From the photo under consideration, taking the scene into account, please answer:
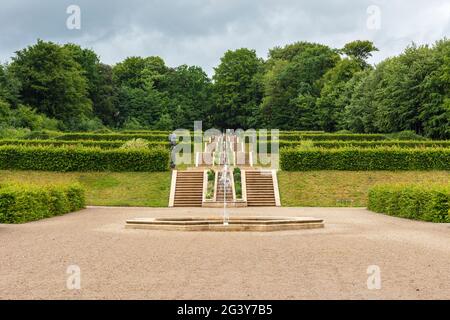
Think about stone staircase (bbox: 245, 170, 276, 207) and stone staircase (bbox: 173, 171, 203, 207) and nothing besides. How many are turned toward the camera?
2

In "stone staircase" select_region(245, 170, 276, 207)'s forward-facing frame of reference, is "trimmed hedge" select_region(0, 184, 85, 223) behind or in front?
in front

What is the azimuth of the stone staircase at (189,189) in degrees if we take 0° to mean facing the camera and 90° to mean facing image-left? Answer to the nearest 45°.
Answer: approximately 0°

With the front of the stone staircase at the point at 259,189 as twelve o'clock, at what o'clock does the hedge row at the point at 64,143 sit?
The hedge row is roughly at 4 o'clock from the stone staircase.

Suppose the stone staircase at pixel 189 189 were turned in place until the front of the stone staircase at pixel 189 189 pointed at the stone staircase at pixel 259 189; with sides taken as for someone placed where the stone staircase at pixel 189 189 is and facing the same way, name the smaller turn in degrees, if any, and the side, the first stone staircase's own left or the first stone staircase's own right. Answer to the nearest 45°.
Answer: approximately 90° to the first stone staircase's own left

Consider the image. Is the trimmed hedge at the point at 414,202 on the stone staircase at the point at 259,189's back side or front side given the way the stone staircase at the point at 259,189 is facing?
on the front side

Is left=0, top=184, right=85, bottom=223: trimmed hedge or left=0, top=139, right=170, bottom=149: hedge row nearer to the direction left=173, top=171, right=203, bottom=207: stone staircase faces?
the trimmed hedge

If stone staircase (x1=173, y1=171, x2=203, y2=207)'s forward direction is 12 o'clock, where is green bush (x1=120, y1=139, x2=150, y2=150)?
The green bush is roughly at 5 o'clock from the stone staircase.

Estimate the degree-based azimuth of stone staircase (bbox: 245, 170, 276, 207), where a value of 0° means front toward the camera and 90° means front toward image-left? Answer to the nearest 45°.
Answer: approximately 0°

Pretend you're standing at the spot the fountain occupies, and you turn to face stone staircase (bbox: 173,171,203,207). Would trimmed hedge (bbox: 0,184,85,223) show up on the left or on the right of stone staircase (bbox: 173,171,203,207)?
left

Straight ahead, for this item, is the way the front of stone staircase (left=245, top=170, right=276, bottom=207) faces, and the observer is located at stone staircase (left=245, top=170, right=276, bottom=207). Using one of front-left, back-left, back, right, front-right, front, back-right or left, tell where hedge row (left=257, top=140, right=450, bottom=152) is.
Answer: back-left

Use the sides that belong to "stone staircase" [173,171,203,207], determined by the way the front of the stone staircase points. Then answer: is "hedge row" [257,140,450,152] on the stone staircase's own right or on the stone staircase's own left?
on the stone staircase's own left

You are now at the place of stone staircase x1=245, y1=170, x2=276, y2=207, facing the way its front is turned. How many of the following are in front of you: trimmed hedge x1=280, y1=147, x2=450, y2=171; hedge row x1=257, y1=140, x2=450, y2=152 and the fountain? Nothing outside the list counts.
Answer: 1
